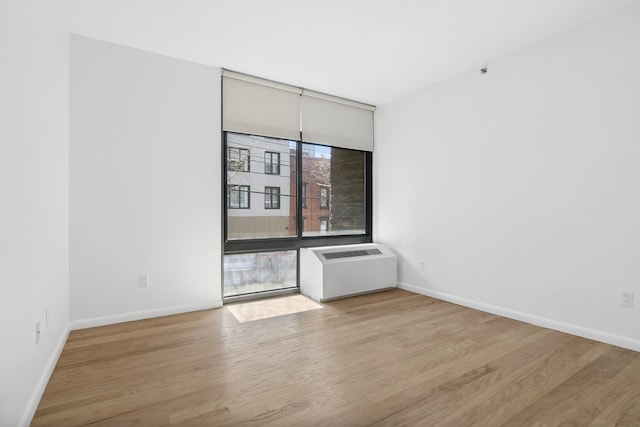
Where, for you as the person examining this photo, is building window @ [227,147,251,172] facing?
facing the viewer and to the right of the viewer

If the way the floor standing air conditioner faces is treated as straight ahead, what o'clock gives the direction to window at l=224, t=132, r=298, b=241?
The window is roughly at 4 o'clock from the floor standing air conditioner.

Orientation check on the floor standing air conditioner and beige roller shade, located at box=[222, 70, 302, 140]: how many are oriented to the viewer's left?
0

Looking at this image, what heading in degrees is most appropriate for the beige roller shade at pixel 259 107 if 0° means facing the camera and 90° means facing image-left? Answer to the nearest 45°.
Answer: approximately 315°

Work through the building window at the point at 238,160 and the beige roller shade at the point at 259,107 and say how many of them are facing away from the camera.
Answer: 0

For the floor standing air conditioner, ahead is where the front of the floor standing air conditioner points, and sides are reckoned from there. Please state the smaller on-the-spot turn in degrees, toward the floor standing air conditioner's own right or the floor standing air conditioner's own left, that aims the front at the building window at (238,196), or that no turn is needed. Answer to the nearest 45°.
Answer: approximately 135° to the floor standing air conditioner's own right
